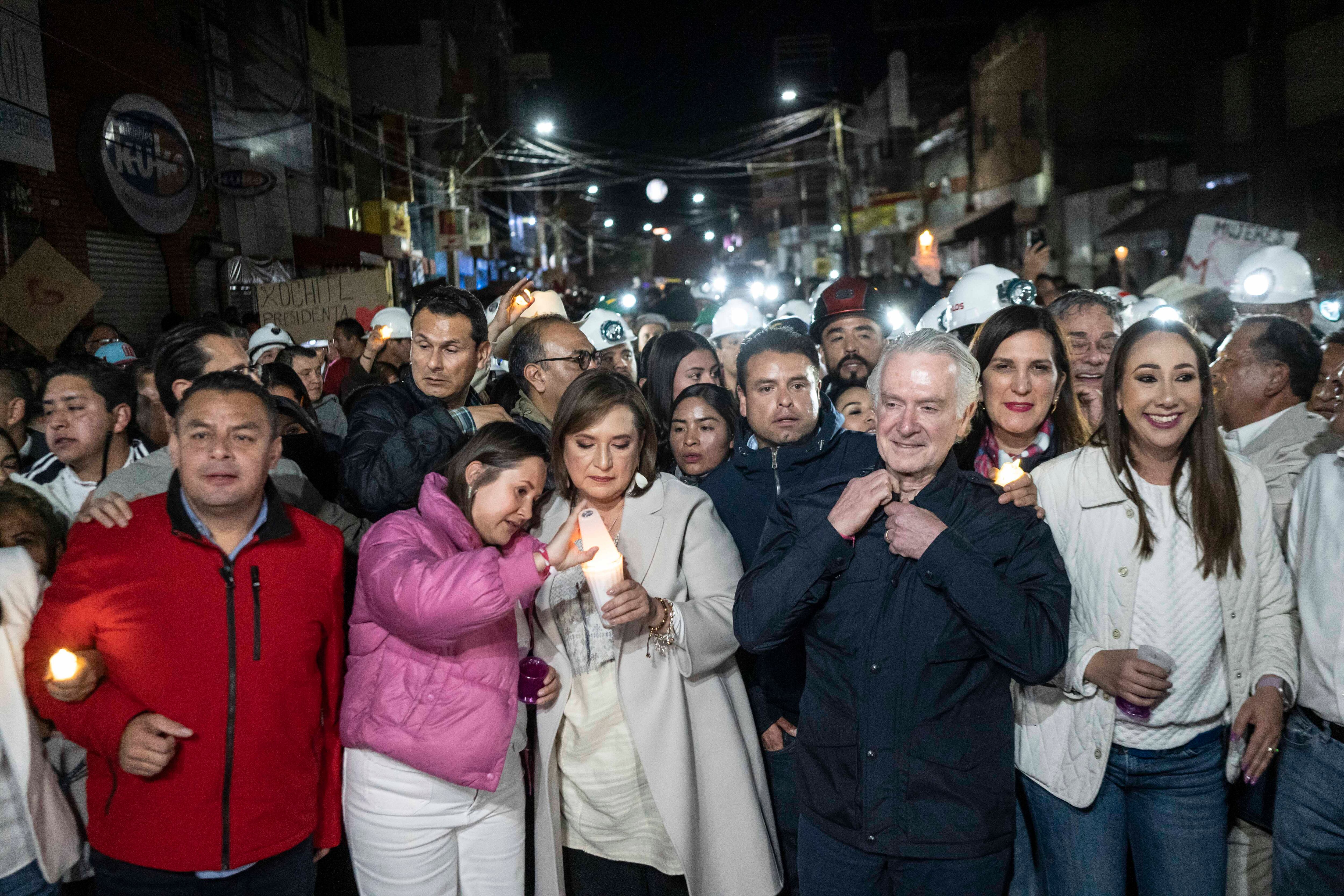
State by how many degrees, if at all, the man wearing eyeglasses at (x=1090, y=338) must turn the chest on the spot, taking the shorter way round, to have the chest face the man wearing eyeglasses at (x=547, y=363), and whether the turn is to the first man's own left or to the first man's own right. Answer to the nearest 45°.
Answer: approximately 45° to the first man's own right

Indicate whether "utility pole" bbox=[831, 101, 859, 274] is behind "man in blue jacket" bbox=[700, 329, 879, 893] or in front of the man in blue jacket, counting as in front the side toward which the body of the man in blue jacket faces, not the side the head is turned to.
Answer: behind

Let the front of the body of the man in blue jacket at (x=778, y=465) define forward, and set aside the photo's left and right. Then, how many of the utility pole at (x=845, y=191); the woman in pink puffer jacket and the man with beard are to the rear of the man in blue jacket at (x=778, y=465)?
2

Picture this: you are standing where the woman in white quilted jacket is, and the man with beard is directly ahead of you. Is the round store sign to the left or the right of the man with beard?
left

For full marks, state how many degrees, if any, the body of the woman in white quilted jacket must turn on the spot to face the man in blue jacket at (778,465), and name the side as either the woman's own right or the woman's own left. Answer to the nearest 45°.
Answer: approximately 90° to the woman's own right

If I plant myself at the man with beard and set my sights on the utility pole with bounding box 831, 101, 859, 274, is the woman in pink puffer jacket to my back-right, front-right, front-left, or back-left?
back-left

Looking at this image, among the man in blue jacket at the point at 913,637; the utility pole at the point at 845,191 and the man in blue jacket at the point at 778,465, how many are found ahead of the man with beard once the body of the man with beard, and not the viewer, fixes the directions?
2
